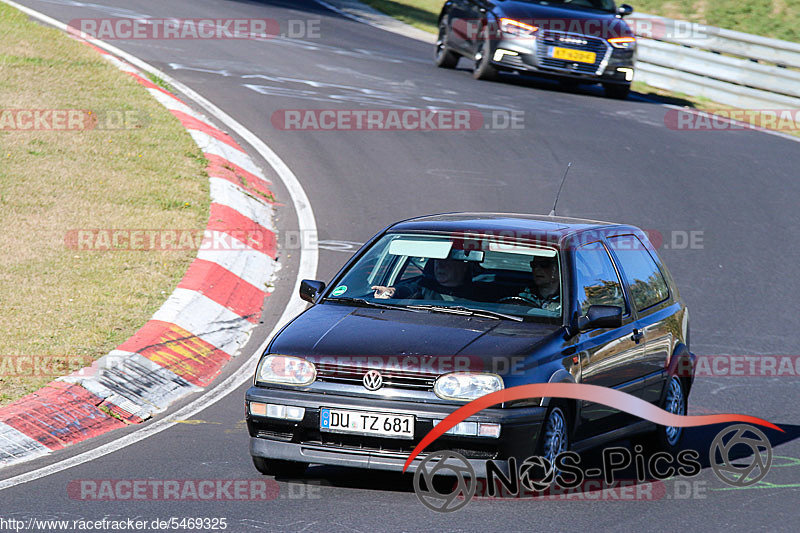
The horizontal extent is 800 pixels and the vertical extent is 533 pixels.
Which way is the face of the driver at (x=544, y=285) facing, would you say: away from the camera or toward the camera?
toward the camera

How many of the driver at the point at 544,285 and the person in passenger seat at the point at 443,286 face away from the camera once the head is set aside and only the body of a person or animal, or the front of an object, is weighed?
0

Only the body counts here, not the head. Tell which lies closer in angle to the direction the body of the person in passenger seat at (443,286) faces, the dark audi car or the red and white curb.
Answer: the red and white curb

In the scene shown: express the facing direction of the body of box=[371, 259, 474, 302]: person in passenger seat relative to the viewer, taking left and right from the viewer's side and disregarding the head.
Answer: facing the viewer and to the left of the viewer

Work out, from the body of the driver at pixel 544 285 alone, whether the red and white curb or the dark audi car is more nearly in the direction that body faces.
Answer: the red and white curb

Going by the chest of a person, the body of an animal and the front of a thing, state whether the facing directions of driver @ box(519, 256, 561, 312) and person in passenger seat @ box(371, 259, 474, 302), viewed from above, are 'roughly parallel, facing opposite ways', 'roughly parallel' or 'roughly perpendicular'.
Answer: roughly parallel

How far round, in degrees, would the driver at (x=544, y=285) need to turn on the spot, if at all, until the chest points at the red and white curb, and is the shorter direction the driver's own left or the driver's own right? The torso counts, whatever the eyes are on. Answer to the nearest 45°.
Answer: approximately 90° to the driver's own right

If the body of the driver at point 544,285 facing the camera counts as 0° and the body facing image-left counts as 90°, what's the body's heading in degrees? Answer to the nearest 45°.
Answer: approximately 45°

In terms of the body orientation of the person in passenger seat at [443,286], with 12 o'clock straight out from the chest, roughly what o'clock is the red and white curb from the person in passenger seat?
The red and white curb is roughly at 3 o'clock from the person in passenger seat.

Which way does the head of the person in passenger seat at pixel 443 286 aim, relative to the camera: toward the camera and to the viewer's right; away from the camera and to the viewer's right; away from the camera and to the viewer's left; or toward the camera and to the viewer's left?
toward the camera and to the viewer's left

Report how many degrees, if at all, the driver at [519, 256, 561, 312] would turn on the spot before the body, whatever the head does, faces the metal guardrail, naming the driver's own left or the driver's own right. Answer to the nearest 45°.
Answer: approximately 135° to the driver's own right

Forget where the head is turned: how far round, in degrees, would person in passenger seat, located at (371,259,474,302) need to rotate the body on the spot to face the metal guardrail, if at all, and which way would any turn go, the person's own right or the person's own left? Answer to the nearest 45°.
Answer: approximately 135° to the person's own right
